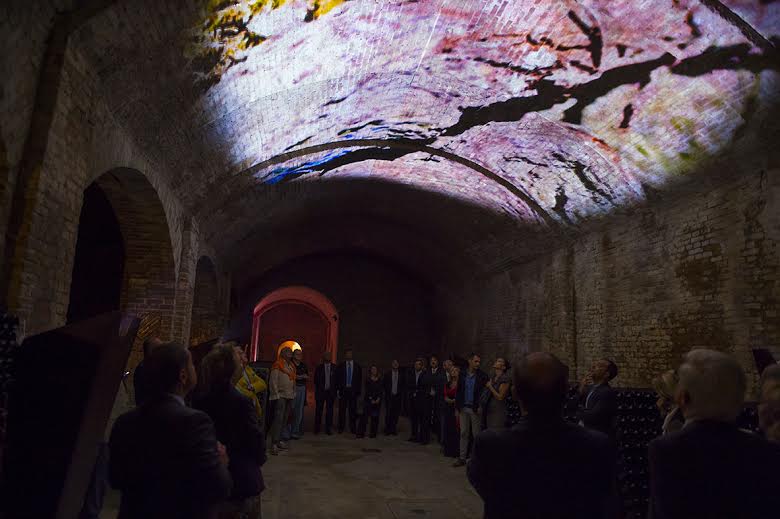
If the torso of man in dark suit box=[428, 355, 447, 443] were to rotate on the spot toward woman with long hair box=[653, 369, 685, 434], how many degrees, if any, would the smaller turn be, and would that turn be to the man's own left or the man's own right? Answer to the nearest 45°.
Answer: approximately 45° to the man's own left

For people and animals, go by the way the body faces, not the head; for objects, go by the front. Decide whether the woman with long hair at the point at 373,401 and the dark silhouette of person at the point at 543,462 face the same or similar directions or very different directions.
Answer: very different directions

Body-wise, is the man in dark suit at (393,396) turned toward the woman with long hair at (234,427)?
yes

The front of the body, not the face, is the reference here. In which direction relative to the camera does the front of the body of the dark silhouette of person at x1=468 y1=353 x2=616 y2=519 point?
away from the camera

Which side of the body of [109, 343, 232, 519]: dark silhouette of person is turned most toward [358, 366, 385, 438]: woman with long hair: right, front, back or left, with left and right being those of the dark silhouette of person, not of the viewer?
front

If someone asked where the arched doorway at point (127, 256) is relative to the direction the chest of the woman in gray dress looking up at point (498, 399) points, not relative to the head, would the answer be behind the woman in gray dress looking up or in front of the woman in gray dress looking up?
in front

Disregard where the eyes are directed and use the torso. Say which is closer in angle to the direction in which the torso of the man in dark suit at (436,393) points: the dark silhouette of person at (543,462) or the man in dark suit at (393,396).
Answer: the dark silhouette of person

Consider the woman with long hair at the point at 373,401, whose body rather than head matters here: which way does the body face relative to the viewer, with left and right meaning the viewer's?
facing the viewer

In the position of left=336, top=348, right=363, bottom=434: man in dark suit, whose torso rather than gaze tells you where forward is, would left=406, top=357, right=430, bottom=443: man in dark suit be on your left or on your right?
on your left

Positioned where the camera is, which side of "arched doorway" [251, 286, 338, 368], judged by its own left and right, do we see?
front

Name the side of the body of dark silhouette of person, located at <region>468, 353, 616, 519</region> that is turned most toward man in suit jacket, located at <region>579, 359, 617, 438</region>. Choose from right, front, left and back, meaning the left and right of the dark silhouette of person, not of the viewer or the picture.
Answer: front

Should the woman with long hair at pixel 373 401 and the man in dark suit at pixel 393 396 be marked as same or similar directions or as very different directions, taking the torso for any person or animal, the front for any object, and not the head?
same or similar directions

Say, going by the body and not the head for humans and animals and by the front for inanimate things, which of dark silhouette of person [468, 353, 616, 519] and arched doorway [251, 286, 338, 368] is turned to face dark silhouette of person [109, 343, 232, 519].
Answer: the arched doorway

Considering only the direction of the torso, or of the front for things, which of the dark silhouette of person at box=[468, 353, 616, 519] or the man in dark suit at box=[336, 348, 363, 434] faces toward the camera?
the man in dark suit

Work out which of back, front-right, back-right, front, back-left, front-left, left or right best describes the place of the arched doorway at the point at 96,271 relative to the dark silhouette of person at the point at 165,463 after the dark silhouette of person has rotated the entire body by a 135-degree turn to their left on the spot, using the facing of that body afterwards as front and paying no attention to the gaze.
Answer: right

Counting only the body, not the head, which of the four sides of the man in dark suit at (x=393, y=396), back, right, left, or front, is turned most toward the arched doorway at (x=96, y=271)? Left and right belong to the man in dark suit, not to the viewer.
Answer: right

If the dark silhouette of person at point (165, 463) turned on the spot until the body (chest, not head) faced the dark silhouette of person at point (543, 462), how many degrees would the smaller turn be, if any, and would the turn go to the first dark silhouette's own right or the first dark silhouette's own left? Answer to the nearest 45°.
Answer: approximately 90° to the first dark silhouette's own right

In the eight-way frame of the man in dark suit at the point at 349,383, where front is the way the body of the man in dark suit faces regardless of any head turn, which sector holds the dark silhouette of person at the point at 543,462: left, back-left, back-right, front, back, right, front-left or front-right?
front

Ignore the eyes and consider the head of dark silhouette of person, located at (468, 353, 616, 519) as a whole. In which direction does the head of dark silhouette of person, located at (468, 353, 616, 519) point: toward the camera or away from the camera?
away from the camera
